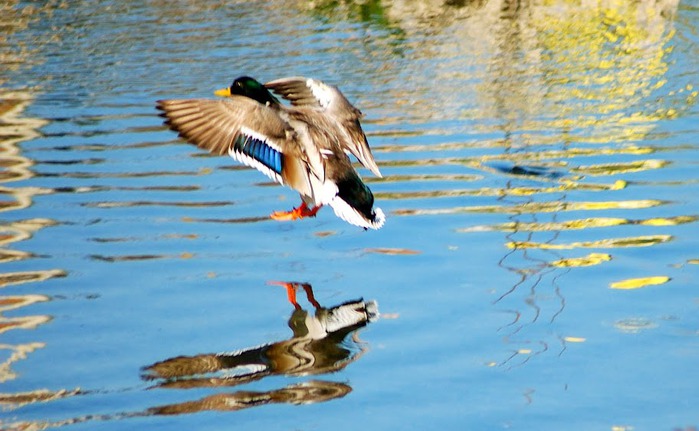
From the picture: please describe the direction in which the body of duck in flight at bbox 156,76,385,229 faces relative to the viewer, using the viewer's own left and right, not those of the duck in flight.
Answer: facing away from the viewer and to the left of the viewer
